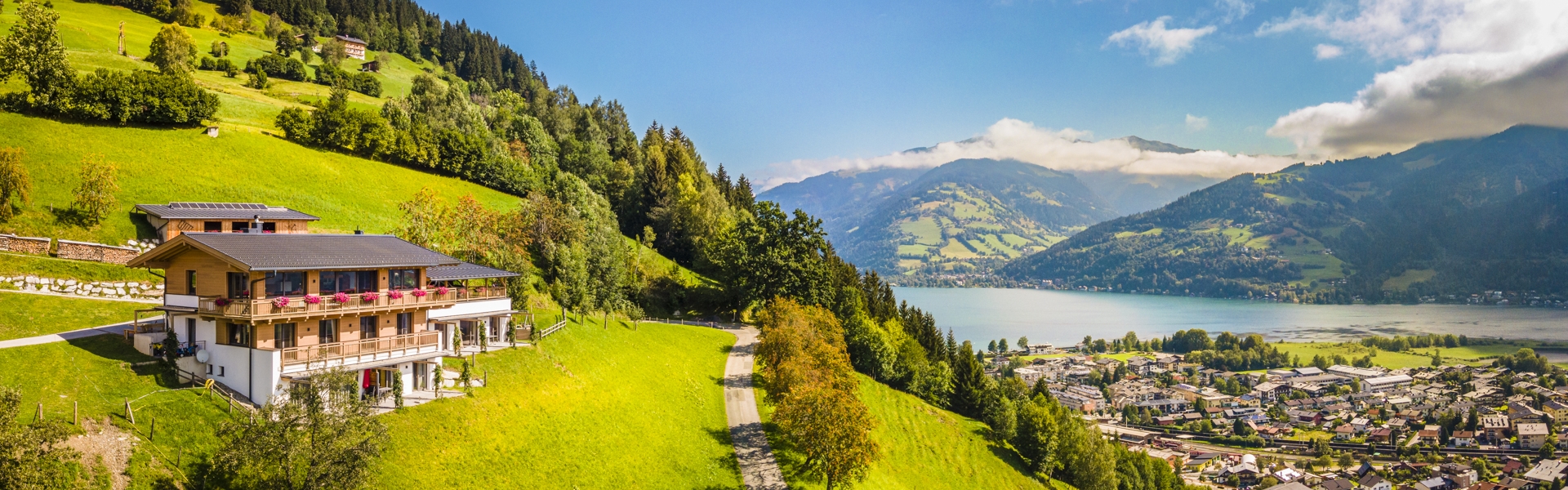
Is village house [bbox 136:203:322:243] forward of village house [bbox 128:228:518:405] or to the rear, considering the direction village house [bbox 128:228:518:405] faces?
to the rear

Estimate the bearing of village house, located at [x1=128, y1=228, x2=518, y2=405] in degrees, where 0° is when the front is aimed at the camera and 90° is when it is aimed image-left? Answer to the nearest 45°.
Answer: approximately 315°

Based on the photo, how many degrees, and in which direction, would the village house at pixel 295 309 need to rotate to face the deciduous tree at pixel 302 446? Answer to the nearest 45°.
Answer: approximately 45° to its right

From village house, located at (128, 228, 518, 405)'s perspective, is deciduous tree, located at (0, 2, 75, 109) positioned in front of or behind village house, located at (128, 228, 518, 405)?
behind

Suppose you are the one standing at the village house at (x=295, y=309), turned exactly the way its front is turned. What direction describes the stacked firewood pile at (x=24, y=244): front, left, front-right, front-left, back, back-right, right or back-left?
back

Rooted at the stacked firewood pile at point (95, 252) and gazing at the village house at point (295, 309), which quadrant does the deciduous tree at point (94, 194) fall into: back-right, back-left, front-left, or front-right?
back-left

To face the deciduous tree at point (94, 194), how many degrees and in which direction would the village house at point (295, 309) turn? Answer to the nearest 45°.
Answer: approximately 180°

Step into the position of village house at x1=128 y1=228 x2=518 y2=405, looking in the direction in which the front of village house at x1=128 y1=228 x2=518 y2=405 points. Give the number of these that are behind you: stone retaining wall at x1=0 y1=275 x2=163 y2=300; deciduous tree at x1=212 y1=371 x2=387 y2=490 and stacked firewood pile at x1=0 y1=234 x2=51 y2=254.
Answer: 2

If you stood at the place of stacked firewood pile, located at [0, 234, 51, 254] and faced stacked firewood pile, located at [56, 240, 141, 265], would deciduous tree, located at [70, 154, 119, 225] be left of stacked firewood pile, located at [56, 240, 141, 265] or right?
left

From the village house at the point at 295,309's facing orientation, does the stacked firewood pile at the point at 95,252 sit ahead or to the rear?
to the rear
